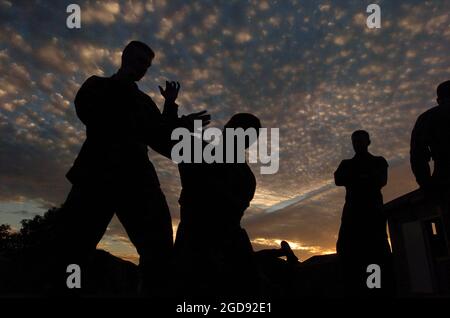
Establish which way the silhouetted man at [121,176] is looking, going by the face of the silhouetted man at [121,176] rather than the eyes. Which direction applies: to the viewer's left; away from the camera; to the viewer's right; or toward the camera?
to the viewer's right

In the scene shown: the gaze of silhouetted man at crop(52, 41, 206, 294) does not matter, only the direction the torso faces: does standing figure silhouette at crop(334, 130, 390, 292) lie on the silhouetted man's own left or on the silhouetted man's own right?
on the silhouetted man's own left

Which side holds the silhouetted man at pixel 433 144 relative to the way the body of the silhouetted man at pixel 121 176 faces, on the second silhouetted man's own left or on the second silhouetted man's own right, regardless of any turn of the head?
on the second silhouetted man's own left

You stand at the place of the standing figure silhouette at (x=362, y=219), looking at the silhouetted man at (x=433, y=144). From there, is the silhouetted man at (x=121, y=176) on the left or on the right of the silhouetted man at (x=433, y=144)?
right

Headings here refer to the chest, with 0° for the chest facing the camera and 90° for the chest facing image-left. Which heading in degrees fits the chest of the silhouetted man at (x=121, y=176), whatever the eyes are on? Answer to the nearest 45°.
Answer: approximately 315°
